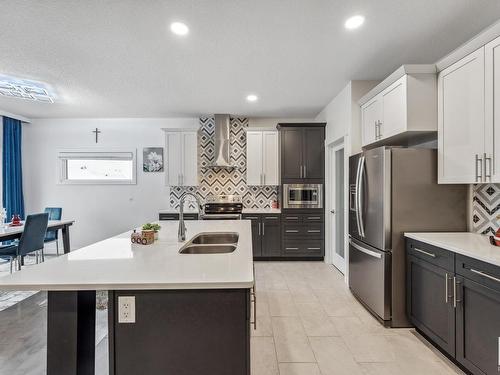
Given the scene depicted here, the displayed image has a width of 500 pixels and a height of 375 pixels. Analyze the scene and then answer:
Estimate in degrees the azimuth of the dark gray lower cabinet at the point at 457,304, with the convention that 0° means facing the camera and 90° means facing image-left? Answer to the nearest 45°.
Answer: approximately 45°

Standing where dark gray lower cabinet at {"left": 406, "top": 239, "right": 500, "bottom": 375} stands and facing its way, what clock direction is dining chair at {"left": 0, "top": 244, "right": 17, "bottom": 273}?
The dining chair is roughly at 1 o'clock from the dark gray lower cabinet.

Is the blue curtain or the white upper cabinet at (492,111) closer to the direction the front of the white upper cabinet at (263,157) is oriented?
the white upper cabinet

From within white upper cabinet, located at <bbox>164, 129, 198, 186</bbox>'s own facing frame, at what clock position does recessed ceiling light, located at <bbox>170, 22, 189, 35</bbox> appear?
The recessed ceiling light is roughly at 12 o'clock from the white upper cabinet.

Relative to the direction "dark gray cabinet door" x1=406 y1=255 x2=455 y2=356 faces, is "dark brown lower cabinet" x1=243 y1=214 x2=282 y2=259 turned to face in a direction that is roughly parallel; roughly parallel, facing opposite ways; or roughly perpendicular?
roughly perpendicular

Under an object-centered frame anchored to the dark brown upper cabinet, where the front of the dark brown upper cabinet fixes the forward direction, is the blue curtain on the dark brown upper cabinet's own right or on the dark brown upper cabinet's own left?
on the dark brown upper cabinet's own right

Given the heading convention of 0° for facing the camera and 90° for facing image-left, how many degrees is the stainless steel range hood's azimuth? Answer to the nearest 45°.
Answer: approximately 0°

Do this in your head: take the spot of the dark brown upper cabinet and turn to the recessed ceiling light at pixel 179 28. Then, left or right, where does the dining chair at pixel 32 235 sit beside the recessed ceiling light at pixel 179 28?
right
